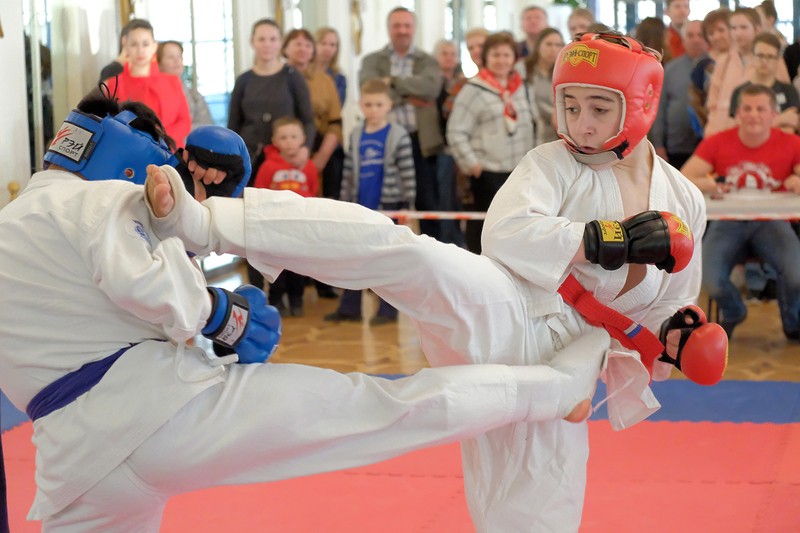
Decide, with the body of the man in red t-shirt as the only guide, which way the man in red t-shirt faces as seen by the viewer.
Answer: toward the camera

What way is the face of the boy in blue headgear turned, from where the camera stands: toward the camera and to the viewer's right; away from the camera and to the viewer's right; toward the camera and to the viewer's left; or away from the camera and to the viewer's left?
away from the camera and to the viewer's right

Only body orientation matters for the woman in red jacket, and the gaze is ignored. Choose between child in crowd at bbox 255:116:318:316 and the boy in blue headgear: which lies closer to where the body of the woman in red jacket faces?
the boy in blue headgear

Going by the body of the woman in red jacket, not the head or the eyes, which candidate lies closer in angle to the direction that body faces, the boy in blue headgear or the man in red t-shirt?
the boy in blue headgear

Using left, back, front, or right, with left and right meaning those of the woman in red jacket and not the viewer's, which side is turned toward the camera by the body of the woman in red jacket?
front

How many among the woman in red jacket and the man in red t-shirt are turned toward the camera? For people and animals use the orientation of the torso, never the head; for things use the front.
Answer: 2

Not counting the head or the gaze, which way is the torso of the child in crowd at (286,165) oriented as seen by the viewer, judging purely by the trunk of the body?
toward the camera

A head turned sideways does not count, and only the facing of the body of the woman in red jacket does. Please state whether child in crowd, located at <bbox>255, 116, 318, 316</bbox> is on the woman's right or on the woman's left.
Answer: on the woman's left

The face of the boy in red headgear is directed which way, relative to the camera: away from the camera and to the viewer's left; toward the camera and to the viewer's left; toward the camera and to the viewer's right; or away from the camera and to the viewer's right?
toward the camera and to the viewer's left

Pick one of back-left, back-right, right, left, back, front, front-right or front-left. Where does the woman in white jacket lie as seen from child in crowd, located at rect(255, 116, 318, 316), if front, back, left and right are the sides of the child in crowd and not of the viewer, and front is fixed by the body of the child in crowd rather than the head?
left

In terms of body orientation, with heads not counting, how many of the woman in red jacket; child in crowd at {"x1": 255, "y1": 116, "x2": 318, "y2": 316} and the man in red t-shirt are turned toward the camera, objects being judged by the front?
3
